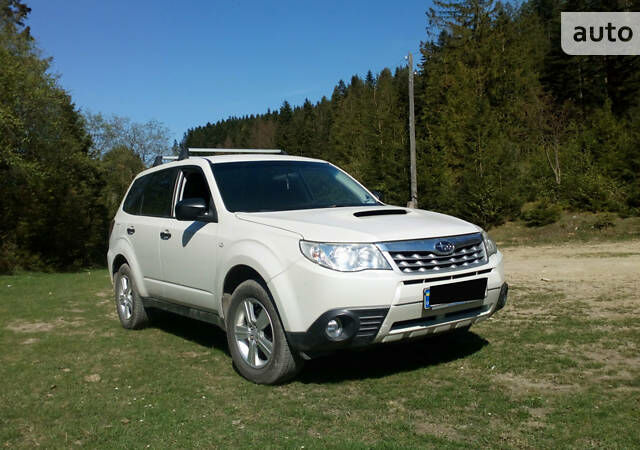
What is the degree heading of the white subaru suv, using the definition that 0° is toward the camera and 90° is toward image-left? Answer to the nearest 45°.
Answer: approximately 315°
